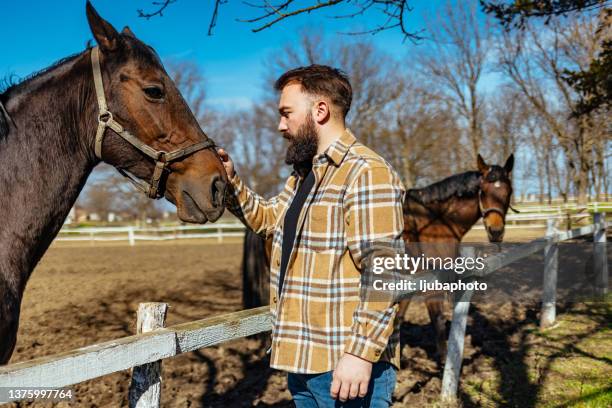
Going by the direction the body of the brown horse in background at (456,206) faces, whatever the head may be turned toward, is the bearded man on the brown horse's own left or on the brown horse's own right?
on the brown horse's own right

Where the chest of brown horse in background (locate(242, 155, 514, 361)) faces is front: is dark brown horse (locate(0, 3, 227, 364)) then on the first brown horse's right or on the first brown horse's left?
on the first brown horse's right

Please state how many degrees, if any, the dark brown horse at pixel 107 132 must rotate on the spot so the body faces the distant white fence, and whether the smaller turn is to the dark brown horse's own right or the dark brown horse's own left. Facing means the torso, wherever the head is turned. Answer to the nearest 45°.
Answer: approximately 90° to the dark brown horse's own left

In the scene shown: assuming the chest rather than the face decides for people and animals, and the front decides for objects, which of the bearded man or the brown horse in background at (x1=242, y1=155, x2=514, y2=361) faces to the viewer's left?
the bearded man

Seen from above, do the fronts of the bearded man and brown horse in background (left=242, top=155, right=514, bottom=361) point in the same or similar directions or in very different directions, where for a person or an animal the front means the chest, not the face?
very different directions

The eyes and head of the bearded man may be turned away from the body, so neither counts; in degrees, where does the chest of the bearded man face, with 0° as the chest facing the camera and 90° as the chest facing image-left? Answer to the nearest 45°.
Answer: approximately 90°

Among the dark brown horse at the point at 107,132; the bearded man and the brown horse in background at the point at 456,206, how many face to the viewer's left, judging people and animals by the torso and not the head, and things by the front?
1

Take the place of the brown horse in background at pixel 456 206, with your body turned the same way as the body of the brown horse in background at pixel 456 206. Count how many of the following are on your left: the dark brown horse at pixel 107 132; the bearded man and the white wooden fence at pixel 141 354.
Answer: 0

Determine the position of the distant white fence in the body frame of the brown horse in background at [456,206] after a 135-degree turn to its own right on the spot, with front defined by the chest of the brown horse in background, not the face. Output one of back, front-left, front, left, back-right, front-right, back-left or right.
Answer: right

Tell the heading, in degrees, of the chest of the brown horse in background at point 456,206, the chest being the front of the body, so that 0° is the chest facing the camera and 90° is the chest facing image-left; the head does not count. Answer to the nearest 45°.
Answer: approximately 270°

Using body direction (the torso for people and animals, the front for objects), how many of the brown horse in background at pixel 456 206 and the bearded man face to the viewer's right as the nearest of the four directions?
1

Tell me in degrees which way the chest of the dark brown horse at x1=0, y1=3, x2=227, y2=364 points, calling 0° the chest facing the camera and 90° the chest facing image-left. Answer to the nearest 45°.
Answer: approximately 270°

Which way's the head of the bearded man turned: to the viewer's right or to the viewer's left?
to the viewer's left

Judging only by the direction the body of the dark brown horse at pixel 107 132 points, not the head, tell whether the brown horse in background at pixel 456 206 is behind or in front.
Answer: in front
